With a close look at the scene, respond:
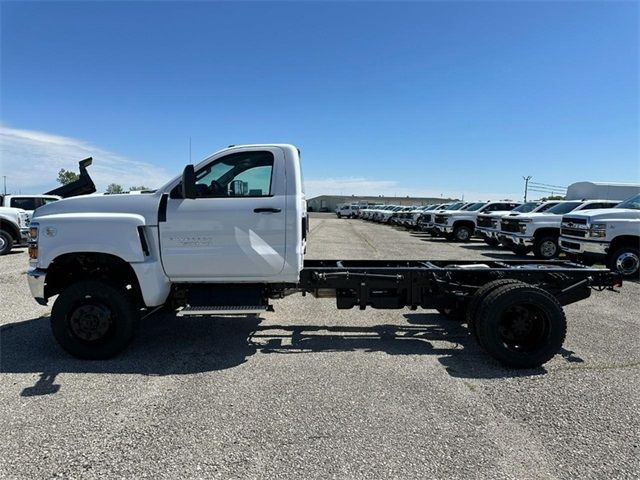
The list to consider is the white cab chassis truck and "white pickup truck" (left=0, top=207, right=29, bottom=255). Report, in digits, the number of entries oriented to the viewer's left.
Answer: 1

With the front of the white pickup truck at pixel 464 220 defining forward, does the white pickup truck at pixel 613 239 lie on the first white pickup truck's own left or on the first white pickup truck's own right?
on the first white pickup truck's own left

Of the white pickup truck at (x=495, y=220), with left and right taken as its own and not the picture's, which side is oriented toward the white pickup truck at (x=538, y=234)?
left

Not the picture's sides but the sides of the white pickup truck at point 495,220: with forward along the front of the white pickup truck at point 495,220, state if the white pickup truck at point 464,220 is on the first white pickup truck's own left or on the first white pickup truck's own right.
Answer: on the first white pickup truck's own right

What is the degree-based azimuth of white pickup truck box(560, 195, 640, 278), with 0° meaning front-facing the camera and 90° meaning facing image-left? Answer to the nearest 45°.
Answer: approximately 45°

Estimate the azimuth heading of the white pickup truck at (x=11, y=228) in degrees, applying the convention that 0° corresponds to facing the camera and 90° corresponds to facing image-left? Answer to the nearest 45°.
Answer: approximately 315°

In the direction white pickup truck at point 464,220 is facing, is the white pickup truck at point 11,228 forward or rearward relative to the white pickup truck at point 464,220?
forward

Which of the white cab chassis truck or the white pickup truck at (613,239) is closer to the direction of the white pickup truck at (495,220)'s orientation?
the white cab chassis truck

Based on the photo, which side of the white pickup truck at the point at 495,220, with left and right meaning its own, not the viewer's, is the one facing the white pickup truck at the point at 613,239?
left

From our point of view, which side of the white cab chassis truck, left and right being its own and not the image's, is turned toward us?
left

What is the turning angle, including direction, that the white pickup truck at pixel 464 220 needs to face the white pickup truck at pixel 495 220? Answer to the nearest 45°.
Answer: approximately 45° to its left

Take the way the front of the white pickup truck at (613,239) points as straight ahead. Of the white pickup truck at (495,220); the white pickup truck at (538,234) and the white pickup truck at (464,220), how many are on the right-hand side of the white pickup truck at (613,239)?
3

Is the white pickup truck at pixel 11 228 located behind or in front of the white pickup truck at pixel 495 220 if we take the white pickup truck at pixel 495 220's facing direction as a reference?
in front

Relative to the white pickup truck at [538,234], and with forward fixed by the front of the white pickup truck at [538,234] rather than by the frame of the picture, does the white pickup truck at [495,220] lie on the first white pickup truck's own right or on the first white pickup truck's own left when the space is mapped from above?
on the first white pickup truck's own right
